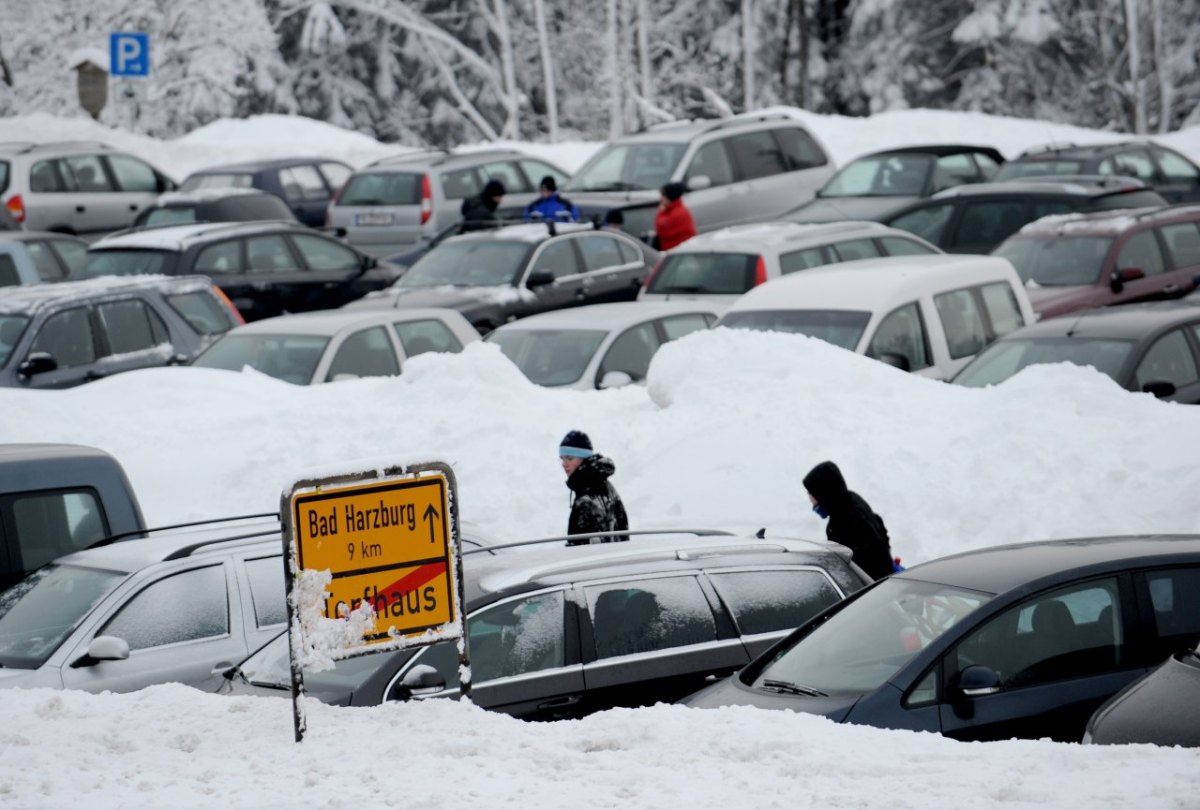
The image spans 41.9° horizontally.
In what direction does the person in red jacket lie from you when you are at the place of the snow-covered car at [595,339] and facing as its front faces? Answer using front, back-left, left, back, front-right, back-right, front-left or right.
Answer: back-right

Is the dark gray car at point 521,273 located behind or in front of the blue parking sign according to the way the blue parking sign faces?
in front

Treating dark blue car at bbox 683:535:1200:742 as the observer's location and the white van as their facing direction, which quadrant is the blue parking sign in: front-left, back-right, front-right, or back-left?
front-left

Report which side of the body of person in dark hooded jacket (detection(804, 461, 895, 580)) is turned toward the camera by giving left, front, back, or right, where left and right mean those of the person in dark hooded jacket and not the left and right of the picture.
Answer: left

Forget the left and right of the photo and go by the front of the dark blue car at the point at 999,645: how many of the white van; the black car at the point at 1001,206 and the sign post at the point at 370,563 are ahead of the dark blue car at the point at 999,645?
1

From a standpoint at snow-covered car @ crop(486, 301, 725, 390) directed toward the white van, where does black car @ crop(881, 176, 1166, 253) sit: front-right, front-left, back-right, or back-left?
front-left

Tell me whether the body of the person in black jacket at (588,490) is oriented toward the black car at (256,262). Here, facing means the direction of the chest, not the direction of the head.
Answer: no

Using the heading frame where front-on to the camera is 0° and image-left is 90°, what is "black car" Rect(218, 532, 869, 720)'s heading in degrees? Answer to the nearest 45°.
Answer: approximately 45°

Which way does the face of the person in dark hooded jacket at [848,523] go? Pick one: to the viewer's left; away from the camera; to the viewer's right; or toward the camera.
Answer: to the viewer's left

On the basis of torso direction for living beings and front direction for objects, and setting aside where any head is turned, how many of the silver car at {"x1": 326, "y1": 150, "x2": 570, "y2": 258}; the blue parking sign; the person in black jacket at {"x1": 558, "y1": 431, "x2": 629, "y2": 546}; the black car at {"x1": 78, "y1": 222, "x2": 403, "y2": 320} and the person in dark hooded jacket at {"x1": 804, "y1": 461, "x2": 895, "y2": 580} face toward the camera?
1

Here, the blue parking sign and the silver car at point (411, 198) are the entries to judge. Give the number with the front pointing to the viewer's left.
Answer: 0

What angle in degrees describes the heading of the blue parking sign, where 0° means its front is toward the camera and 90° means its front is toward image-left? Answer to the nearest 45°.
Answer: approximately 0°

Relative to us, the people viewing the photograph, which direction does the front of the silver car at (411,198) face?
facing away from the viewer and to the right of the viewer

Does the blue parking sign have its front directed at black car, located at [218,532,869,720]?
yes

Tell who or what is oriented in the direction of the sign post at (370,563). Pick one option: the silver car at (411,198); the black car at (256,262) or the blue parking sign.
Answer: the blue parking sign

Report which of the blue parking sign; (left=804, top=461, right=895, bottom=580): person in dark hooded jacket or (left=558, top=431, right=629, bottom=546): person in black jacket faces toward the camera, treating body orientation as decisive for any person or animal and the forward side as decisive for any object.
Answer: the blue parking sign

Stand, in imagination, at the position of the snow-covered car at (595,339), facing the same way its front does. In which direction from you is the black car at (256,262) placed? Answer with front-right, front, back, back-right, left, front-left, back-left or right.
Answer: right

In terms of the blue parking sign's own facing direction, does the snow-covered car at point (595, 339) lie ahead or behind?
ahead
